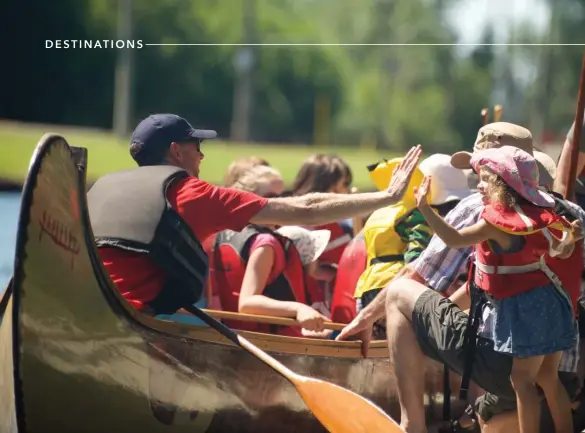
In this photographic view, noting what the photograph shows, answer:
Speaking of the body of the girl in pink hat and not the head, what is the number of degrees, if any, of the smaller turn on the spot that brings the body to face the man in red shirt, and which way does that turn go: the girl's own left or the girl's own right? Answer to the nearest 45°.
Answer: approximately 45° to the girl's own left

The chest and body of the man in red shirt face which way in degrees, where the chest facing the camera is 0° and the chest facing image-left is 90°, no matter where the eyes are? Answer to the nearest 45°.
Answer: approximately 225°

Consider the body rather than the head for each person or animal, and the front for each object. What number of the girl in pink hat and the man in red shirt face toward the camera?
0

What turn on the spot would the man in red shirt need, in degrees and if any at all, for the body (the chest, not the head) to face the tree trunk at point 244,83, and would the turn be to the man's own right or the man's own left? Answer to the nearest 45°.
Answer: approximately 45° to the man's own left

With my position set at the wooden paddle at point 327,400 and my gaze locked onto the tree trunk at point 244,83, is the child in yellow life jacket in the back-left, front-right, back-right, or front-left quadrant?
front-right

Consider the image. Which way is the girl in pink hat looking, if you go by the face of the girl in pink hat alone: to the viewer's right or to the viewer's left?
to the viewer's left
